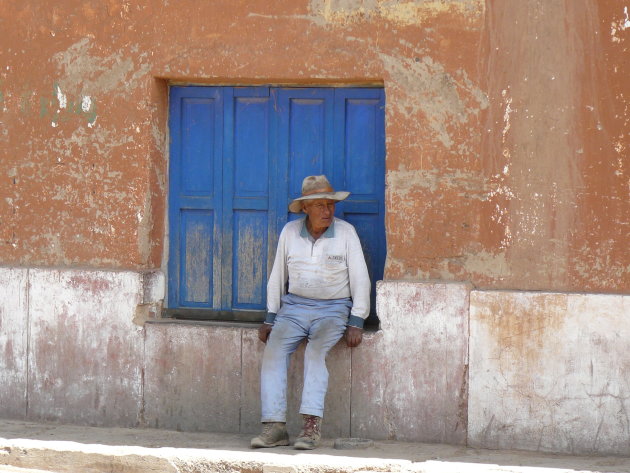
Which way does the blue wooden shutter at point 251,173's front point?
toward the camera

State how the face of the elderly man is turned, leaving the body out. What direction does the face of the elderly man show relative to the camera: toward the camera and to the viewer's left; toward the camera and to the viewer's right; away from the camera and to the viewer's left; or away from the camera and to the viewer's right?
toward the camera and to the viewer's right
